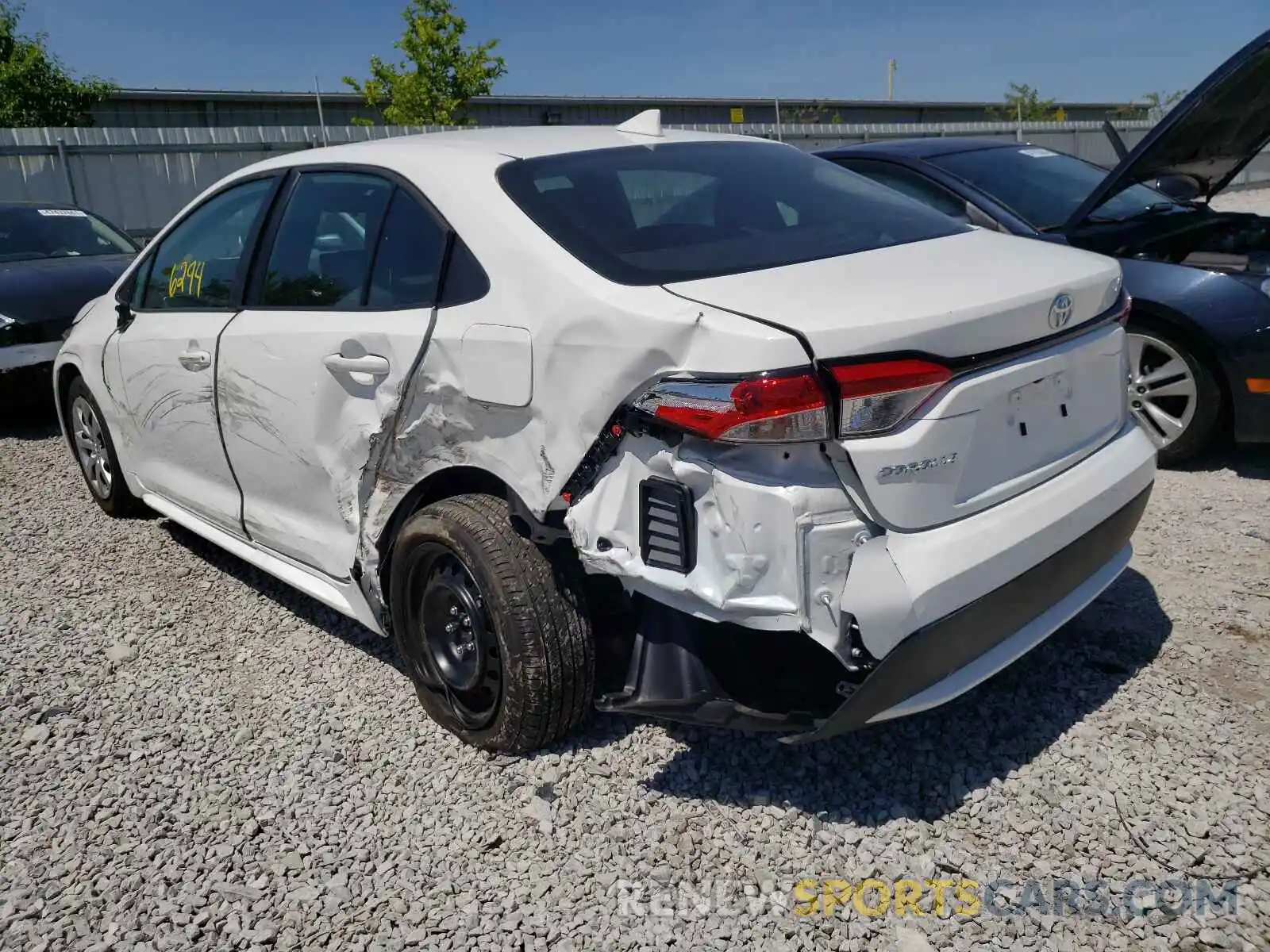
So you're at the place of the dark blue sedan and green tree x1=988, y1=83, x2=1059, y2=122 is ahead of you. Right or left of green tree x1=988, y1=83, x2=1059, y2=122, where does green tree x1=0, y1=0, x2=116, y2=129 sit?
left

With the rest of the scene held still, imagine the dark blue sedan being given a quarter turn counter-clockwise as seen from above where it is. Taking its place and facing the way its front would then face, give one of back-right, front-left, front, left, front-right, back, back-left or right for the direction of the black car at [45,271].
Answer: back-left

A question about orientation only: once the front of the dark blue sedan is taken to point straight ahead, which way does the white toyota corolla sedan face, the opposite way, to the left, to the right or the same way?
the opposite way

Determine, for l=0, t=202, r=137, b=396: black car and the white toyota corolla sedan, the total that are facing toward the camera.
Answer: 1

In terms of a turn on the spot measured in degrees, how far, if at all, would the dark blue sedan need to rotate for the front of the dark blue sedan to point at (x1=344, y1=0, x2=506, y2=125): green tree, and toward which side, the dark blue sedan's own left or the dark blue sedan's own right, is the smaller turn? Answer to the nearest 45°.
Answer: approximately 180°

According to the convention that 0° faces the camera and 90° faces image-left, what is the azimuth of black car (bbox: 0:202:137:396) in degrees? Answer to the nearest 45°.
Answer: approximately 0°

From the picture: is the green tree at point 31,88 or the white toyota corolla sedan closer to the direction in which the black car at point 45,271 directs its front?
the white toyota corolla sedan

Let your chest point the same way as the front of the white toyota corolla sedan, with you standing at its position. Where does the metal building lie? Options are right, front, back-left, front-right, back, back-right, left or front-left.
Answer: front-right

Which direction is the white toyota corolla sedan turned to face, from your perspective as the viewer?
facing away from the viewer and to the left of the viewer

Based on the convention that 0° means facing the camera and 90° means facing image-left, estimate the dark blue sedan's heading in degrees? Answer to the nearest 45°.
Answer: approximately 315°

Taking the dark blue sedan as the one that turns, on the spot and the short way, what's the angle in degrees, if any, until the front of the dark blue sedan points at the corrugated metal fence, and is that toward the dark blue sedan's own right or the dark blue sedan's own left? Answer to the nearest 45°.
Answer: approximately 180°

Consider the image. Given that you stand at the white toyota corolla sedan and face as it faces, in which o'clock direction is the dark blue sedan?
The dark blue sedan is roughly at 3 o'clock from the white toyota corolla sedan.

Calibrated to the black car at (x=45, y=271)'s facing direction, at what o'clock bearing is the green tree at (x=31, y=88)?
The green tree is roughly at 6 o'clock from the black car.
